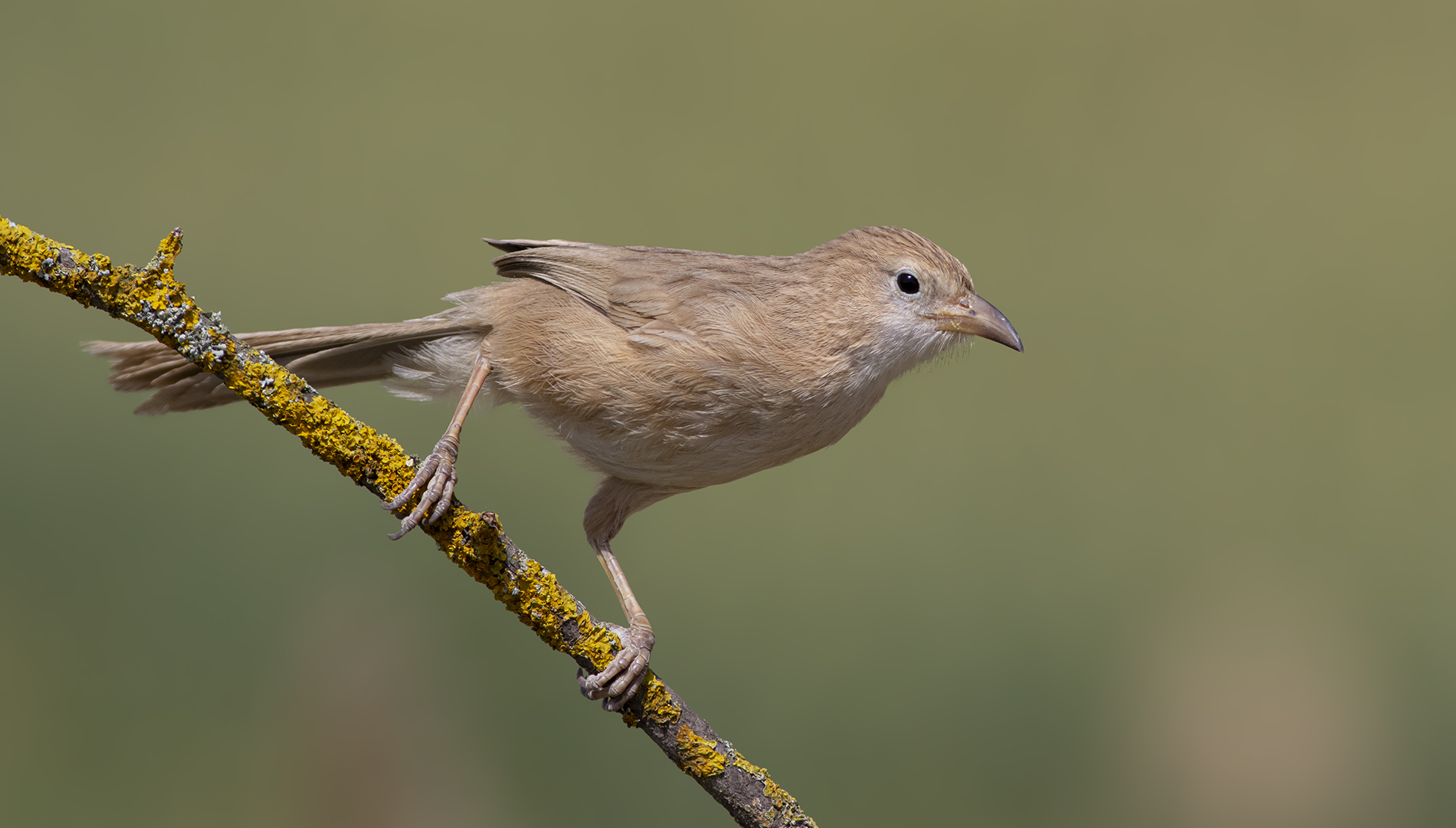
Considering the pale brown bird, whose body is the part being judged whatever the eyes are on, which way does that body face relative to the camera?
to the viewer's right
